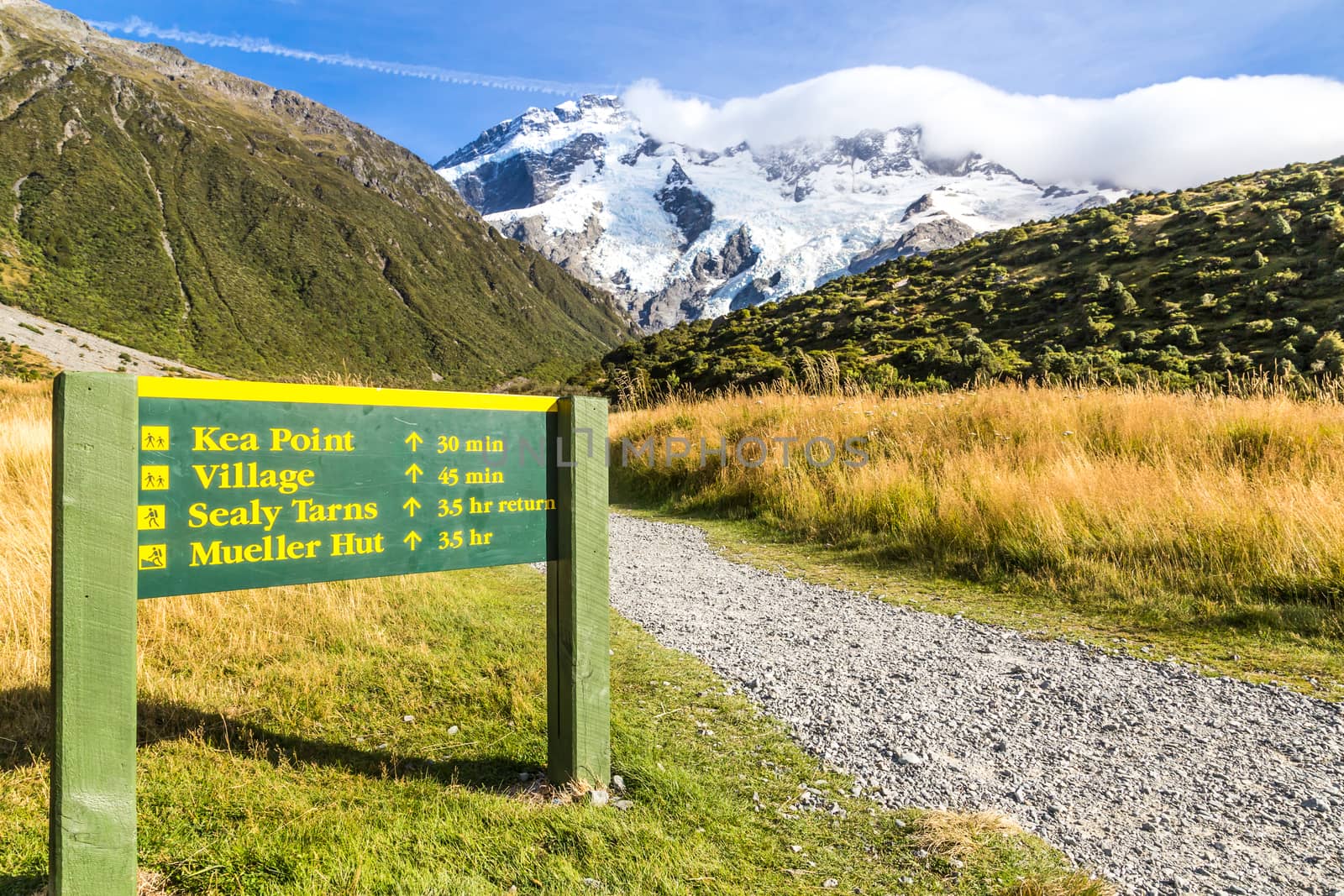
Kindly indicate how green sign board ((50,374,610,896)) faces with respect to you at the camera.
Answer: facing the viewer and to the right of the viewer

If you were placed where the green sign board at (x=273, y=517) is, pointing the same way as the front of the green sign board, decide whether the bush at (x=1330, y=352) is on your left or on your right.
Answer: on your left
